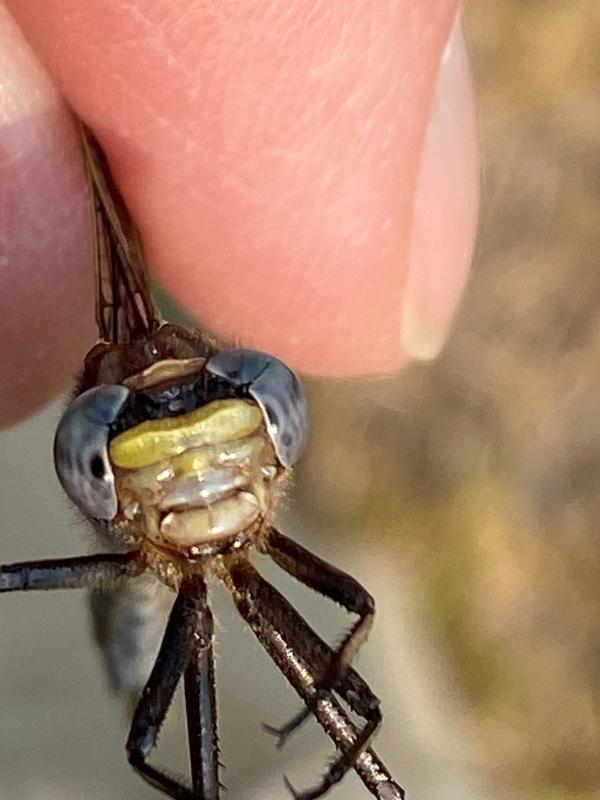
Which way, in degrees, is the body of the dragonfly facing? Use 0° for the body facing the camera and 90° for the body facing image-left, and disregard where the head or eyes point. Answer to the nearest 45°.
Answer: approximately 0°
